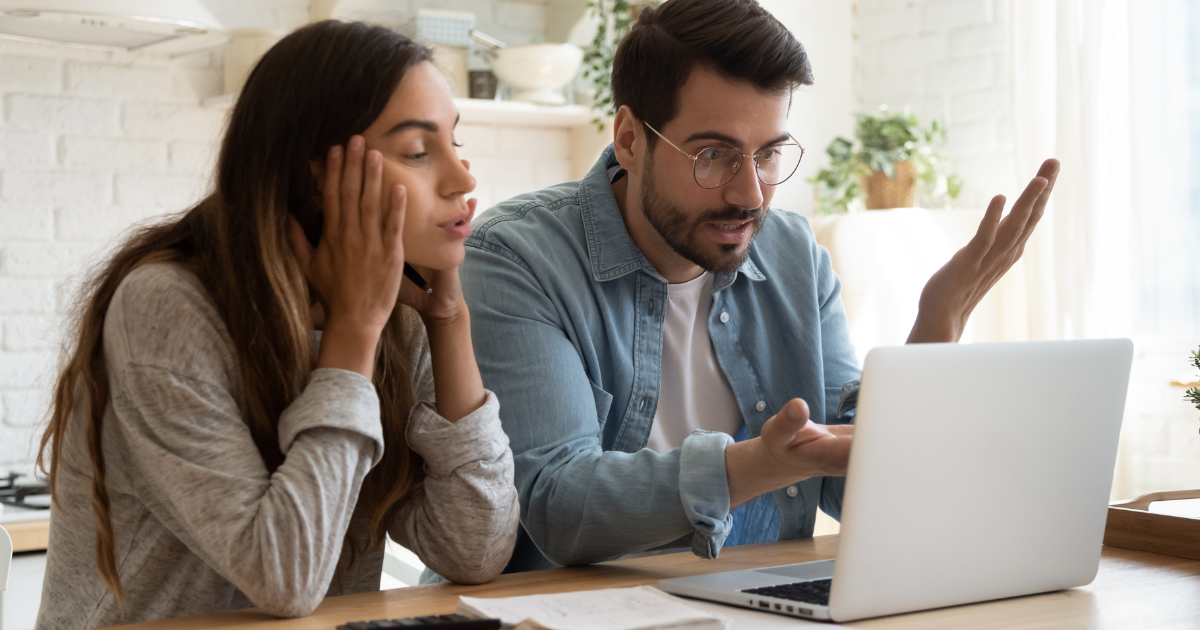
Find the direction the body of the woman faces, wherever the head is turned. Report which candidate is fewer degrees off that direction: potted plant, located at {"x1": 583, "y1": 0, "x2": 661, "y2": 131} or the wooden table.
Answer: the wooden table

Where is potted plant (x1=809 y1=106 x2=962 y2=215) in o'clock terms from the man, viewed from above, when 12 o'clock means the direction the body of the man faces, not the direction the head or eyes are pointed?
The potted plant is roughly at 8 o'clock from the man.

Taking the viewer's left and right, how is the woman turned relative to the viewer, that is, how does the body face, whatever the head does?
facing the viewer and to the right of the viewer

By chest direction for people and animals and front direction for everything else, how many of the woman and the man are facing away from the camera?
0

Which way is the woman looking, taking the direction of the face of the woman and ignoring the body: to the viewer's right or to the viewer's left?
to the viewer's right

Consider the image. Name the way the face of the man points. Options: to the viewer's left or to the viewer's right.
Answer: to the viewer's right

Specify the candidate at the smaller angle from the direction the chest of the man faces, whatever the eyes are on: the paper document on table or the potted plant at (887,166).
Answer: the paper document on table

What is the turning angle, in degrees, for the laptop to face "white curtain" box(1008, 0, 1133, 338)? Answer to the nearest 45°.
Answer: approximately 45° to its right

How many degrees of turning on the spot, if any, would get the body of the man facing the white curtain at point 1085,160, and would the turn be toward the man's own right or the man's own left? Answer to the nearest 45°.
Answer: approximately 90° to the man's own left

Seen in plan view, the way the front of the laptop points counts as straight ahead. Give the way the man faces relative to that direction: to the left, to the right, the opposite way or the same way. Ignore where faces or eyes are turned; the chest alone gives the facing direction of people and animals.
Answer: the opposite way

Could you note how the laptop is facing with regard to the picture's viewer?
facing away from the viewer and to the left of the viewer

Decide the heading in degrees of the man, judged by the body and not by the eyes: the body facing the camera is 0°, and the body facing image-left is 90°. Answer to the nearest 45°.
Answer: approximately 315°

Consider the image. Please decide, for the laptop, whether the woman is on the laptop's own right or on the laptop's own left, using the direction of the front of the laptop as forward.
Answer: on the laptop's own left
